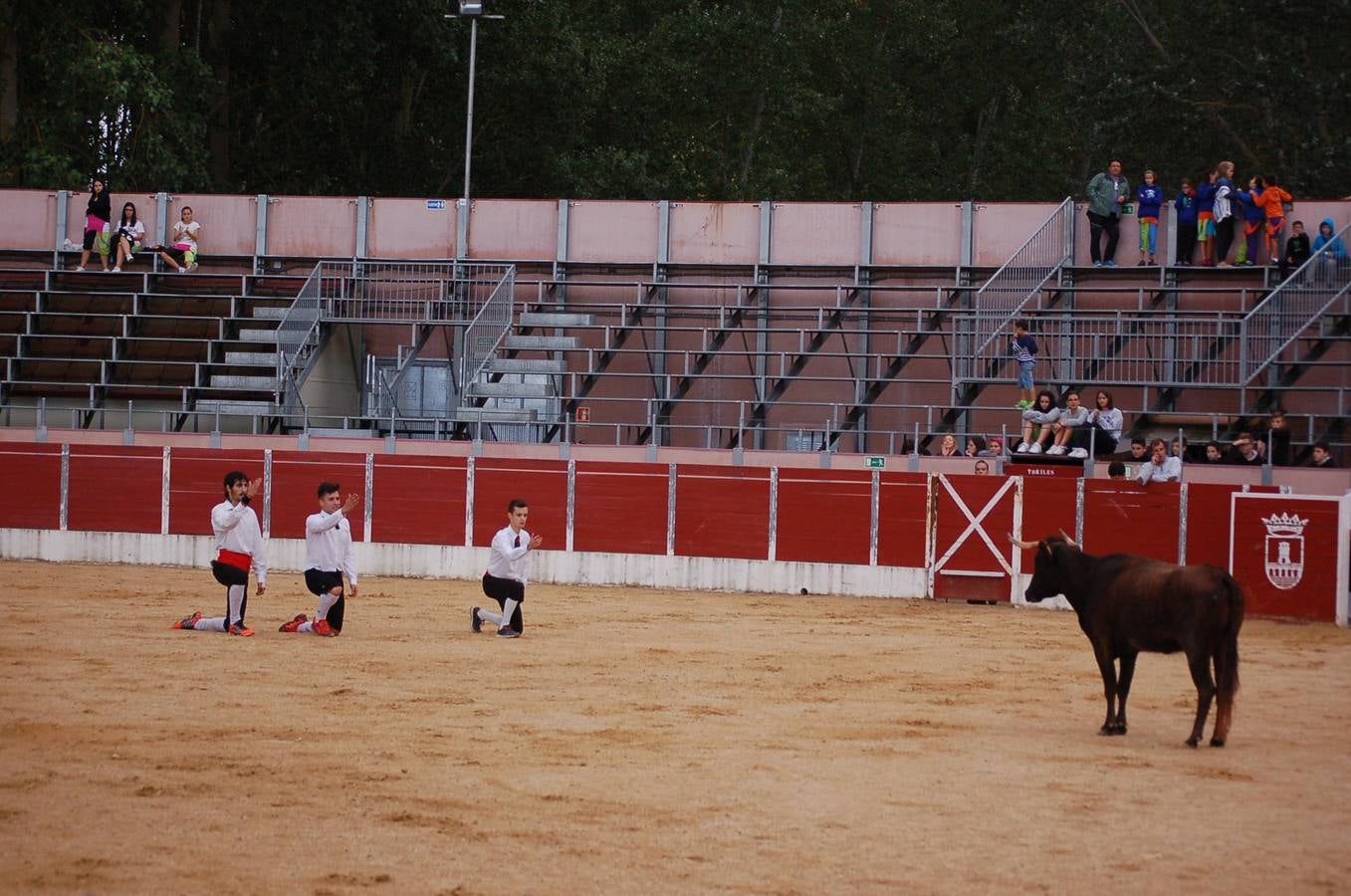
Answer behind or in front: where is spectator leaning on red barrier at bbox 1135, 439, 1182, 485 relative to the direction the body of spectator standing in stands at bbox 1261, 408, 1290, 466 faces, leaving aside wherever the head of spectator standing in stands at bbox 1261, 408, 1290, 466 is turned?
in front

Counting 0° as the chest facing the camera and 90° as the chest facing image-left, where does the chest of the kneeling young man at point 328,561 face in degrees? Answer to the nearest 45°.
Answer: approximately 315°

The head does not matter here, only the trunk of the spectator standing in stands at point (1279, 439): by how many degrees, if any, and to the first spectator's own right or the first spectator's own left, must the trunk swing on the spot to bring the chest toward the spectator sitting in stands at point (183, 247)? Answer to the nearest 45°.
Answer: approximately 45° to the first spectator's own right

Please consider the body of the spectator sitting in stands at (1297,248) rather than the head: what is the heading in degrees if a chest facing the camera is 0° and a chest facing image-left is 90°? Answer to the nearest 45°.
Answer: approximately 45°

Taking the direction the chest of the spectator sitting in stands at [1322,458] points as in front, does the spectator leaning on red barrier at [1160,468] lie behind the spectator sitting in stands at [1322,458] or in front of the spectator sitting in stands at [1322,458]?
in front

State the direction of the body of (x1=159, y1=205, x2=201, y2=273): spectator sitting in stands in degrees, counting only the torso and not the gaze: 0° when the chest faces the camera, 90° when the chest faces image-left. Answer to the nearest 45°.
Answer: approximately 0°

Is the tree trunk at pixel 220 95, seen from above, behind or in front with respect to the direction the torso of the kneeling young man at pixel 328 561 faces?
behind
